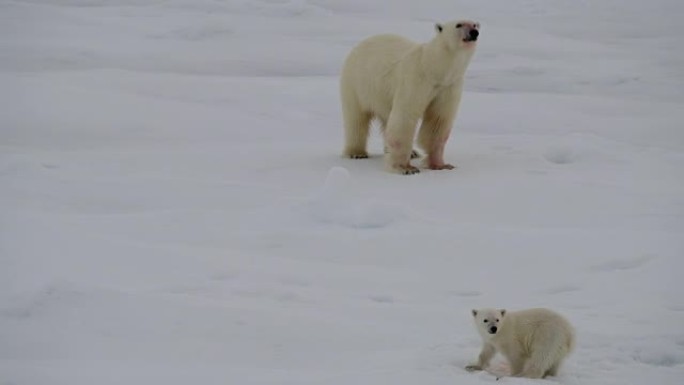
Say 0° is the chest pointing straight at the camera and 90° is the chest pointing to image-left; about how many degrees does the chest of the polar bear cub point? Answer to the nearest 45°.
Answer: approximately 90°

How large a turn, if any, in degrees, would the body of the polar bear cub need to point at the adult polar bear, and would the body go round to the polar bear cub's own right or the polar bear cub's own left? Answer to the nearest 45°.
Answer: approximately 90° to the polar bear cub's own right

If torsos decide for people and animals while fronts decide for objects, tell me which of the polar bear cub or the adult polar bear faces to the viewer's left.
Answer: the polar bear cub

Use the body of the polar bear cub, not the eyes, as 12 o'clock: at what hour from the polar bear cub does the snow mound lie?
The snow mound is roughly at 2 o'clock from the polar bear cub.

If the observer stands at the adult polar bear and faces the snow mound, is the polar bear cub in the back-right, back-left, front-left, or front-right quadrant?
front-left

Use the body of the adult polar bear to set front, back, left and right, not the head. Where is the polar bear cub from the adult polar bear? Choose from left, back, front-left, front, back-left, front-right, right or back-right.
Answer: front-right

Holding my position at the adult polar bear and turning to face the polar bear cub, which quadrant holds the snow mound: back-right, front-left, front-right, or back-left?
front-right

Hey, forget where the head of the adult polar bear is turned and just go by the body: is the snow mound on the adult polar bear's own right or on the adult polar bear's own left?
on the adult polar bear's own right

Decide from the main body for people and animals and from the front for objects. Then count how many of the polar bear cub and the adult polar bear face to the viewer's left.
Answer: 1

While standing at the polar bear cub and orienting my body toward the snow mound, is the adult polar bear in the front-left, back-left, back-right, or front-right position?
front-right
